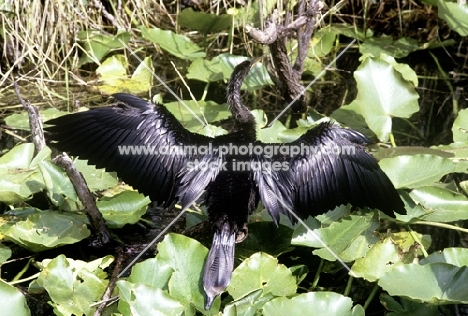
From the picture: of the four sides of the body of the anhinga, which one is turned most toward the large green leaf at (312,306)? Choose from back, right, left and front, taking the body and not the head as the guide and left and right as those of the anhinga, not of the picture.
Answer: back

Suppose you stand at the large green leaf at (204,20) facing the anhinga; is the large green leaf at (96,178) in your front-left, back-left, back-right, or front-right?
front-right

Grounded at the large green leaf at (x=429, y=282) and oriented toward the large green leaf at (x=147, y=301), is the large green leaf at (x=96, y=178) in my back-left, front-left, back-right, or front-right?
front-right

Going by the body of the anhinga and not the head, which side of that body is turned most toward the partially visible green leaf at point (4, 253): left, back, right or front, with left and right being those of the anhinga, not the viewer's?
left

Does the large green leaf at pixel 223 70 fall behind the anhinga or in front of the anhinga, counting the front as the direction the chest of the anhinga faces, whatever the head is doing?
in front

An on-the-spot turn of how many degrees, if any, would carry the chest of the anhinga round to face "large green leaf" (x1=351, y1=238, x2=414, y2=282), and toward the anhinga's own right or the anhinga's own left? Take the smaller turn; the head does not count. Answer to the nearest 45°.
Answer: approximately 135° to the anhinga's own right

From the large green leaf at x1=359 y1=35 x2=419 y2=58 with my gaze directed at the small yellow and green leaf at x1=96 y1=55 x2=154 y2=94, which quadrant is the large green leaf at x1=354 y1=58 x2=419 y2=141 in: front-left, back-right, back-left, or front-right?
front-left

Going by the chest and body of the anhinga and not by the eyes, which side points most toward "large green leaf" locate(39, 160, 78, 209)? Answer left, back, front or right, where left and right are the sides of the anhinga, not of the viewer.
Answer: left

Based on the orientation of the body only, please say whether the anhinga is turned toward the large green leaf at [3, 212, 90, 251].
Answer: no

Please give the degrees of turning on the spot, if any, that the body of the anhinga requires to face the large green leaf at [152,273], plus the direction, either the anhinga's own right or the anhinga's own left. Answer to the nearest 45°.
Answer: approximately 135° to the anhinga's own left

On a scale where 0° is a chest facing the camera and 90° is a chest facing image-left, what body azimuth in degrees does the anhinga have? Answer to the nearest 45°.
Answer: approximately 180°

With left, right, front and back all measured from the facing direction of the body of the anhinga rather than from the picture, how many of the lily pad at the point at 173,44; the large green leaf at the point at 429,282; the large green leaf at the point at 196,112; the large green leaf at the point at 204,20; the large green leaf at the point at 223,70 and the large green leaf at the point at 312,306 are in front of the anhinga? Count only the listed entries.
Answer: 4

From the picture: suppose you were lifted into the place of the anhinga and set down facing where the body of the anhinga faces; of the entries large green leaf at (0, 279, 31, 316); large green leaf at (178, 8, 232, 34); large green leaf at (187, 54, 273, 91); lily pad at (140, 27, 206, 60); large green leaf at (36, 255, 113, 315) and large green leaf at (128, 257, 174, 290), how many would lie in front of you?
3

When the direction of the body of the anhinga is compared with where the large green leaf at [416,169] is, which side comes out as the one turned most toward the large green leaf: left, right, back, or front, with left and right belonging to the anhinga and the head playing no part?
right

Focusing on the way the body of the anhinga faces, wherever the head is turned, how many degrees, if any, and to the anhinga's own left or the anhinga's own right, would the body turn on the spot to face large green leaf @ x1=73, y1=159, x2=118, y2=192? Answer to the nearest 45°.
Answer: approximately 45° to the anhinga's own left

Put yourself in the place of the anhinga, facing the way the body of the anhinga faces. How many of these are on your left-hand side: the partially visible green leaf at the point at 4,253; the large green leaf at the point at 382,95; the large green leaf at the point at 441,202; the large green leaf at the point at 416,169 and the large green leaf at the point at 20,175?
2

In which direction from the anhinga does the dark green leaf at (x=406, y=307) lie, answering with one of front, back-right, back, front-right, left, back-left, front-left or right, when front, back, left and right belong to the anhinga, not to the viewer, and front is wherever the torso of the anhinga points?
back-right

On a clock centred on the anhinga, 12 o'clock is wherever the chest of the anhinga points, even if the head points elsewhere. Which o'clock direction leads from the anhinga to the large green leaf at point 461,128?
The large green leaf is roughly at 2 o'clock from the anhinga.

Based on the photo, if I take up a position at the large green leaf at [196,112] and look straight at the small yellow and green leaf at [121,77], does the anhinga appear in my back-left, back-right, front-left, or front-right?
back-left

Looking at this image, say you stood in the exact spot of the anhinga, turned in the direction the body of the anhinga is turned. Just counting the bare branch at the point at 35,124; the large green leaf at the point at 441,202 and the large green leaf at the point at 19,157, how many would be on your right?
1
